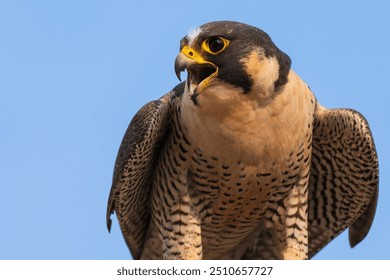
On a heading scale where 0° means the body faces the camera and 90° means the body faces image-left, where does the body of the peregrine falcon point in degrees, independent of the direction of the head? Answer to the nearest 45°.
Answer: approximately 0°
